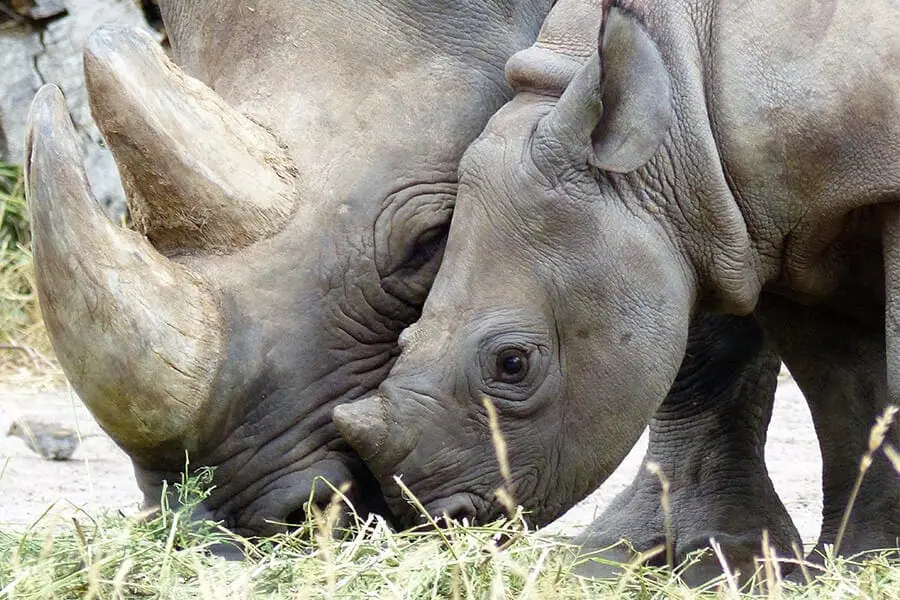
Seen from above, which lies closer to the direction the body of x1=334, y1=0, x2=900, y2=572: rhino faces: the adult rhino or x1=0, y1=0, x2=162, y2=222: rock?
the adult rhino

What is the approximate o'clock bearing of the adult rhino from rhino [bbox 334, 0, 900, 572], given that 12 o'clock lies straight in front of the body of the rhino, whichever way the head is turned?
The adult rhino is roughly at 12 o'clock from the rhino.

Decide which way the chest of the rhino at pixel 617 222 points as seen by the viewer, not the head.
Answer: to the viewer's left

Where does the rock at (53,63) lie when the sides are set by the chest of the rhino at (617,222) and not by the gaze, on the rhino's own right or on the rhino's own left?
on the rhino's own right
